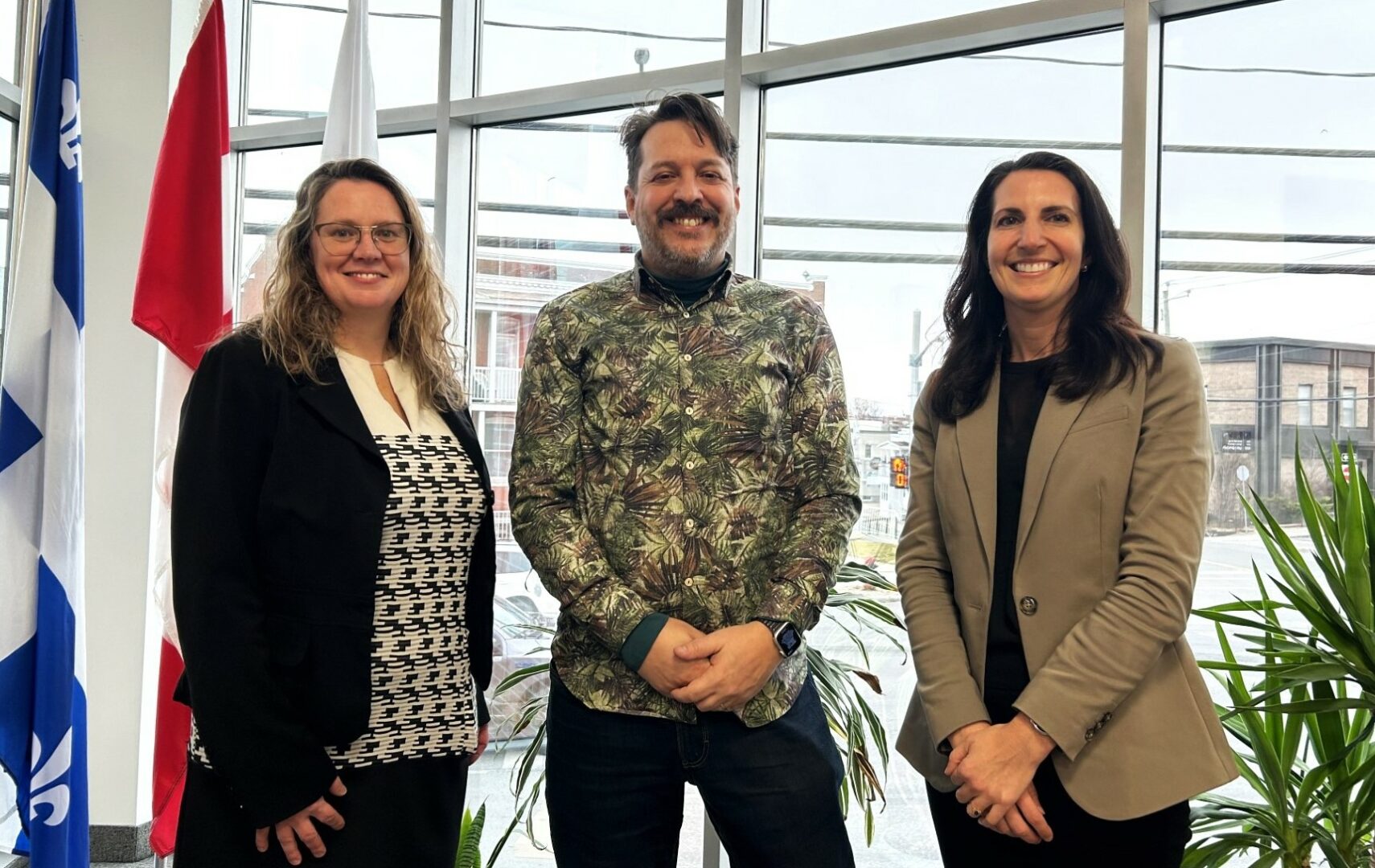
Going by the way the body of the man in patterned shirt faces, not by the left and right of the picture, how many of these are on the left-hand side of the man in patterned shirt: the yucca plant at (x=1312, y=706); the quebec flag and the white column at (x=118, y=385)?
1

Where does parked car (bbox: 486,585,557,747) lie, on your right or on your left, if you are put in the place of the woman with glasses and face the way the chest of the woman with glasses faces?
on your left

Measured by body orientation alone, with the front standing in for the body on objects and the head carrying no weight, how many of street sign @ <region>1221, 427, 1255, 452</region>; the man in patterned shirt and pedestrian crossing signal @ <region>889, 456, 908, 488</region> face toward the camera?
3

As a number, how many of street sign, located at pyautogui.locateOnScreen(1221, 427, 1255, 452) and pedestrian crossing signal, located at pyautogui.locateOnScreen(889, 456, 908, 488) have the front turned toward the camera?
2

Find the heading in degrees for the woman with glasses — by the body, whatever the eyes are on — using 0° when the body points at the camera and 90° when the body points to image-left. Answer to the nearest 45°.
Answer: approximately 315°

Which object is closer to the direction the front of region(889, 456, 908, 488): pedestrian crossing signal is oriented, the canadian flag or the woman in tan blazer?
the woman in tan blazer

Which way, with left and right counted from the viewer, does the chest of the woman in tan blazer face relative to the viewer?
facing the viewer and to the left of the viewer

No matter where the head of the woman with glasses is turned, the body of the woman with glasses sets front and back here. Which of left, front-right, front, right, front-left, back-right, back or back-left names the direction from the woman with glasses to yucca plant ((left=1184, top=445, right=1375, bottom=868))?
front-left
